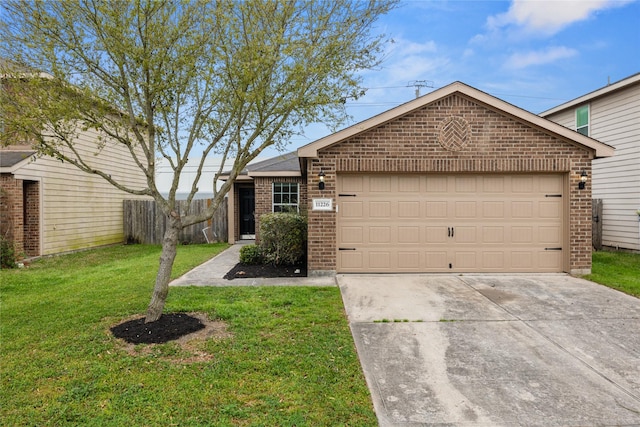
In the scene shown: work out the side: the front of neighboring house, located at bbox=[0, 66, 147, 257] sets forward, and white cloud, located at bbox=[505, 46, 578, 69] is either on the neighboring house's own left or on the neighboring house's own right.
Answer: on the neighboring house's own left

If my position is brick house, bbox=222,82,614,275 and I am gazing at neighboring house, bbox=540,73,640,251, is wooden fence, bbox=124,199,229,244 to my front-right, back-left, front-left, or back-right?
back-left

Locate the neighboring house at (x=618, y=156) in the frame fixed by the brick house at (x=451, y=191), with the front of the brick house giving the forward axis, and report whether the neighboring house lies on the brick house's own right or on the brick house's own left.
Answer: on the brick house's own left

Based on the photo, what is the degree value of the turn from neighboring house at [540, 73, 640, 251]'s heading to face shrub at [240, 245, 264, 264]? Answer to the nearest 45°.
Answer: approximately 90° to its right

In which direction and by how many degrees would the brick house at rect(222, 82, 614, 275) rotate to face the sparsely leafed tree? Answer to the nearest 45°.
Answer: approximately 45° to its right
